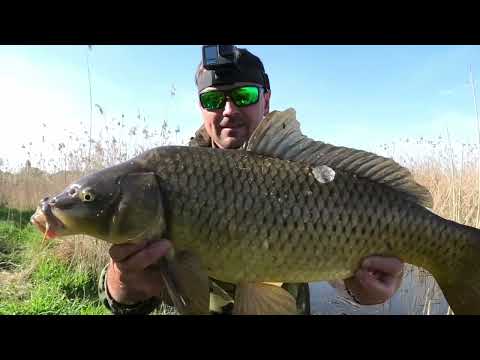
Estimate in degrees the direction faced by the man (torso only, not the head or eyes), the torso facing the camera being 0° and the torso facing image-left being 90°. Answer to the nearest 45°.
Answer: approximately 0°
